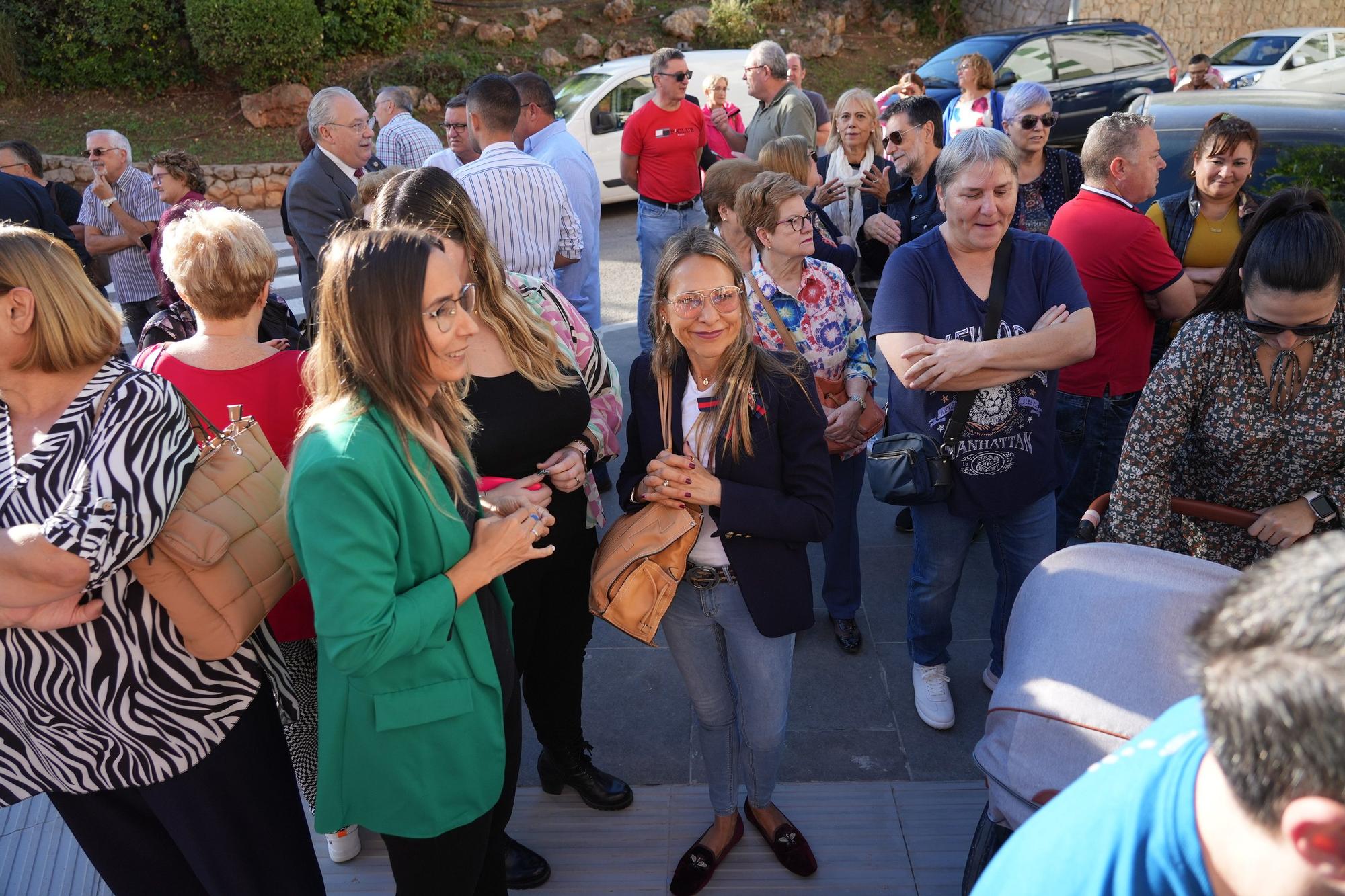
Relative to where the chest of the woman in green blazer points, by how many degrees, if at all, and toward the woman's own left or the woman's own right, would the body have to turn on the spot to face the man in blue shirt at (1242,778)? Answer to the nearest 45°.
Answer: approximately 45° to the woman's own right

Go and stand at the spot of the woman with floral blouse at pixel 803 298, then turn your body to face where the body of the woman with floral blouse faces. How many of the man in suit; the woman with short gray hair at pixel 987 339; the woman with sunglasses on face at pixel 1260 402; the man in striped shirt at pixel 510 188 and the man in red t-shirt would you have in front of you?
2

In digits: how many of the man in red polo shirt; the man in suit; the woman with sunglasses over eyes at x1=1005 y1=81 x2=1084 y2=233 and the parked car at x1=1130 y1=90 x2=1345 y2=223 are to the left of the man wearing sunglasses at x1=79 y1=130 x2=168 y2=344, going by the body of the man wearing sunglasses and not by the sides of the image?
4

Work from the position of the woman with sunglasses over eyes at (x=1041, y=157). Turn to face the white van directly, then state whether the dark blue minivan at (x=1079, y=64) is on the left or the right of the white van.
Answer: right

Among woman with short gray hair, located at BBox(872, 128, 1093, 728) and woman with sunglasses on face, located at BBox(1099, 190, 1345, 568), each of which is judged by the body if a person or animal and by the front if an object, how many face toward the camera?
2

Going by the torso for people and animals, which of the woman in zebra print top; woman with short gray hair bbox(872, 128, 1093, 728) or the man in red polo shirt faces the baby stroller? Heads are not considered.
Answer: the woman with short gray hair

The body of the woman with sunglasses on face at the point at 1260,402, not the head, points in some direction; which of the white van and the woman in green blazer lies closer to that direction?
the woman in green blazer

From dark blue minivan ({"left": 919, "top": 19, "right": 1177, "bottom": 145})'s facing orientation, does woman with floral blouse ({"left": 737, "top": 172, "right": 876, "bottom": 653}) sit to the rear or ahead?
ahead

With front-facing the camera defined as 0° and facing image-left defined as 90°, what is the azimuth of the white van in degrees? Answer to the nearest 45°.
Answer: approximately 45°

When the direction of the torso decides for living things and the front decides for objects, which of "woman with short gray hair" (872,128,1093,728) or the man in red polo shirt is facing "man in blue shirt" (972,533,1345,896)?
the woman with short gray hair

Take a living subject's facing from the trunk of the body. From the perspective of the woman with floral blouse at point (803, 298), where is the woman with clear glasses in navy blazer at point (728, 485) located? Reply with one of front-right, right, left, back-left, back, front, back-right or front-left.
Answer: front-right

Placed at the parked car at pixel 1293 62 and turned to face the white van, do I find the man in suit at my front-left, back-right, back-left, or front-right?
front-left

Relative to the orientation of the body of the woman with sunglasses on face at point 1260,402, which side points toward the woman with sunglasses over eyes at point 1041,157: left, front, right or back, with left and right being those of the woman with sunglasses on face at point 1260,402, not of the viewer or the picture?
back

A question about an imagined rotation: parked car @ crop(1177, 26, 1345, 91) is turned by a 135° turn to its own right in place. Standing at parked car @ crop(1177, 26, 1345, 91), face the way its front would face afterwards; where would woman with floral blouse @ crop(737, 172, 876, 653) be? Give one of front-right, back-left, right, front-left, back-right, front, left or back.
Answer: back

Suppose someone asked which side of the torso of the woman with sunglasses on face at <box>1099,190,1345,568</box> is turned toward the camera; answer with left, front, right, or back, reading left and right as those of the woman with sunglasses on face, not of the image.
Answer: front

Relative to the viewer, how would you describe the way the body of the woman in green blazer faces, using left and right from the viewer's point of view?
facing to the right of the viewer
